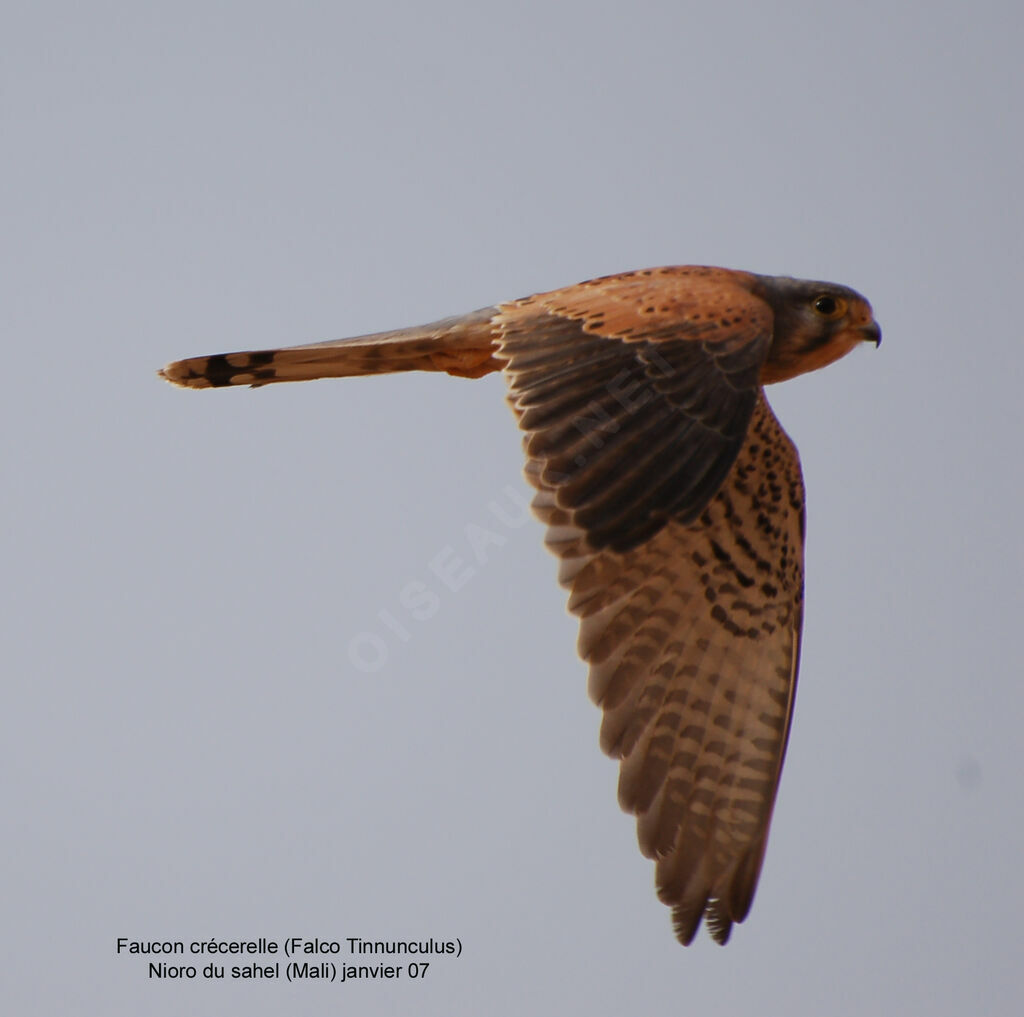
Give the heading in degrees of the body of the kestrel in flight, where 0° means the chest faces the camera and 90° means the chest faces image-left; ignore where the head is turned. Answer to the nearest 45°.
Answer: approximately 270°
